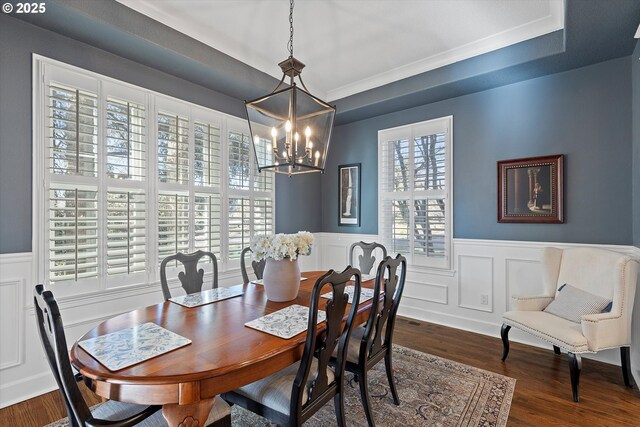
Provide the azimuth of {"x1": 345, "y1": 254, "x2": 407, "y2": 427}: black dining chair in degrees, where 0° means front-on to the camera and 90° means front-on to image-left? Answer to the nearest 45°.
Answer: approximately 135°

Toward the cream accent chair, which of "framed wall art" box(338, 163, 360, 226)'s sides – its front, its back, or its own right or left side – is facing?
left

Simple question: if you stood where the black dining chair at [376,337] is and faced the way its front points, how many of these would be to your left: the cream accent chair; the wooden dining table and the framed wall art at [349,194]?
1

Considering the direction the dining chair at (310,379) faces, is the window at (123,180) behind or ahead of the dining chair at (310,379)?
ahead

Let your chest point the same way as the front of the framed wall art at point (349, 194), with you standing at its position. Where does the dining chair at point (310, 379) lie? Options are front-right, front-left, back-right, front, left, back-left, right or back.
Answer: front-left

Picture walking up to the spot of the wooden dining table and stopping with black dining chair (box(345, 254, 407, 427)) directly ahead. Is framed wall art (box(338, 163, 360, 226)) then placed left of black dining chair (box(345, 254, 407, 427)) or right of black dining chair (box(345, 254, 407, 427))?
left

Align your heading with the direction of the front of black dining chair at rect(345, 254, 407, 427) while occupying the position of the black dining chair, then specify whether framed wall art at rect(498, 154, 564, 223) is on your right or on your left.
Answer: on your right

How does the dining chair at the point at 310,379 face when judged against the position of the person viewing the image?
facing away from the viewer and to the left of the viewer

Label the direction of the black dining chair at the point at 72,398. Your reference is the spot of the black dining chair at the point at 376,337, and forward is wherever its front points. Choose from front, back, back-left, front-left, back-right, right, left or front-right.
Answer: left

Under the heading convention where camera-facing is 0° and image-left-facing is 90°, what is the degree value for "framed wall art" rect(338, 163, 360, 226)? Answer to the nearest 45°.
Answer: approximately 45°

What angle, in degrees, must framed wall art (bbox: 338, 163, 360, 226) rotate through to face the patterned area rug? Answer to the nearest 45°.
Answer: approximately 45° to its left
